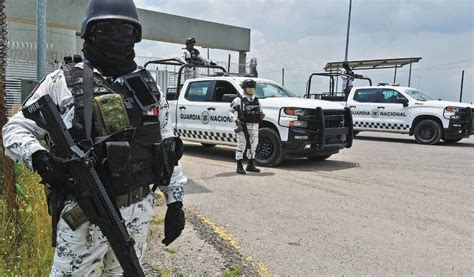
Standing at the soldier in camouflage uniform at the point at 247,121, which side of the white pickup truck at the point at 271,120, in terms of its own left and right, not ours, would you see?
right

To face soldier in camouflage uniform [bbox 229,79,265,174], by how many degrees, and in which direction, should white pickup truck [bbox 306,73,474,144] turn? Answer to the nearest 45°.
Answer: approximately 90° to its right

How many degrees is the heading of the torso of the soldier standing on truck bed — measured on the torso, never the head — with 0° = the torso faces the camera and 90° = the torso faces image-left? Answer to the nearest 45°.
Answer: approximately 315°

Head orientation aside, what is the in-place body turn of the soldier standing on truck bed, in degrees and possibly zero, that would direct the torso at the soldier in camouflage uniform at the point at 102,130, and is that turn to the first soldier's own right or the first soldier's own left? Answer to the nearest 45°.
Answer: approximately 45° to the first soldier's own right

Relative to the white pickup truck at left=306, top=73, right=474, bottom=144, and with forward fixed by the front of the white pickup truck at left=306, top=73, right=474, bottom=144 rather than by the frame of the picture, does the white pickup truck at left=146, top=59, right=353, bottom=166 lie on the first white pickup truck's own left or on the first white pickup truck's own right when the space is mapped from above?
on the first white pickup truck's own right
